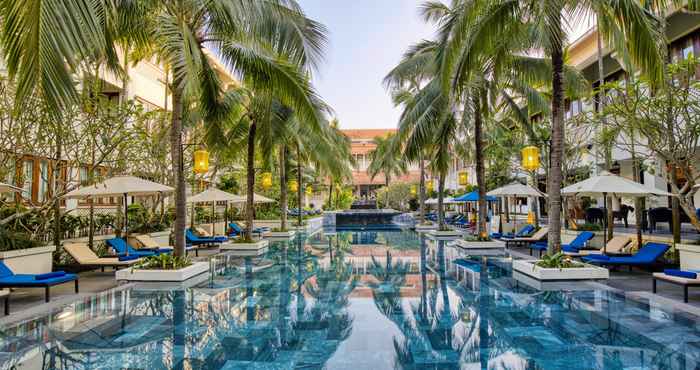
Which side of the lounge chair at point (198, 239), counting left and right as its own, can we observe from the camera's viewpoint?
right

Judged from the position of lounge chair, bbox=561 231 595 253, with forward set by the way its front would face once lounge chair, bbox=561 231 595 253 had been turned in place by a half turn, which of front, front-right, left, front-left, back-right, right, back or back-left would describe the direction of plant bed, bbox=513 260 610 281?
back-right

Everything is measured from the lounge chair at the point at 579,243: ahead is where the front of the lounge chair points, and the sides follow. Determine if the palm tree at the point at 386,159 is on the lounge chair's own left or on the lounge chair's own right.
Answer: on the lounge chair's own right

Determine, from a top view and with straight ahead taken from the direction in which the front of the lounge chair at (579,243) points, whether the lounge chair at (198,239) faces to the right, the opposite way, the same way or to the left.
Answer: the opposite way

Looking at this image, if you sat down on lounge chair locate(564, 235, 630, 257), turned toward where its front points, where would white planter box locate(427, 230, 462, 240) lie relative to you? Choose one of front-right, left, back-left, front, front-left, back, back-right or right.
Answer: right

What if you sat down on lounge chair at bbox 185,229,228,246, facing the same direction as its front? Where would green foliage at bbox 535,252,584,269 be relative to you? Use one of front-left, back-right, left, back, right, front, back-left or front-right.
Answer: front-right

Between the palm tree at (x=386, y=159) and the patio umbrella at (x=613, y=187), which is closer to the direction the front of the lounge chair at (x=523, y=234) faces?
the palm tree

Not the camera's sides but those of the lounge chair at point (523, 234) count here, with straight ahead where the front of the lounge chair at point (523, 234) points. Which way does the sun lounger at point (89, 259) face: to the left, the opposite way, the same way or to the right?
the opposite way

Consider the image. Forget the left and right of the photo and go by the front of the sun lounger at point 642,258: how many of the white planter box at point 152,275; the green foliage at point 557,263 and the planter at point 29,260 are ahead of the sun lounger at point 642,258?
3

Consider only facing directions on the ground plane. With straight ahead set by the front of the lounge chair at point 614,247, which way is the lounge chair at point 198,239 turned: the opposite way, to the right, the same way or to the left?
the opposite way

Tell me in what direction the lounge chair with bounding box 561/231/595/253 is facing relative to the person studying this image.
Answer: facing the viewer and to the left of the viewer

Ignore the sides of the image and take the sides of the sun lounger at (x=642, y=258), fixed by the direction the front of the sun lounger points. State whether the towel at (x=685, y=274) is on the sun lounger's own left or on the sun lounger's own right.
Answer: on the sun lounger's own left

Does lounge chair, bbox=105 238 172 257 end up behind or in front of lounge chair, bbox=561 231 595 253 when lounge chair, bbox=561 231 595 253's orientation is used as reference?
in front

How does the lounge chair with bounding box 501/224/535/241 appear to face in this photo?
to the viewer's left

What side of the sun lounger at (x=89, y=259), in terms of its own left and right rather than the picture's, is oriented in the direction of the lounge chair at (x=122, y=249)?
left

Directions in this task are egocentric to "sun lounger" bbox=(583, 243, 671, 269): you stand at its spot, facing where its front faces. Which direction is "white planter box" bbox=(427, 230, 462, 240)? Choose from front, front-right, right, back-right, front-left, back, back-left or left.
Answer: right
